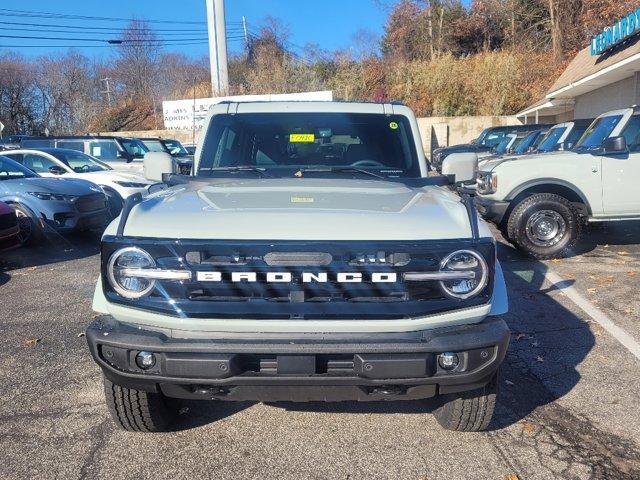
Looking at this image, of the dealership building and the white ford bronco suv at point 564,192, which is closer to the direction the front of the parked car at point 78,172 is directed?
the white ford bronco suv

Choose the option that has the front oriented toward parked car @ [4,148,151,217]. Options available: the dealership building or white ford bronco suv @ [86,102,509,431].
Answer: the dealership building

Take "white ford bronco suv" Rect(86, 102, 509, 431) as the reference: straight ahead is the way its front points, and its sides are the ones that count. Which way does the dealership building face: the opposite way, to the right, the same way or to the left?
to the right

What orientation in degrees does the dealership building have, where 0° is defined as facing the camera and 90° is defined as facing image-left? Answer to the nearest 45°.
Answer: approximately 45°

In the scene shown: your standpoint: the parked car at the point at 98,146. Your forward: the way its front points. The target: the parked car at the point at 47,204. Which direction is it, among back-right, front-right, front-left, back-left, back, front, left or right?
front-right

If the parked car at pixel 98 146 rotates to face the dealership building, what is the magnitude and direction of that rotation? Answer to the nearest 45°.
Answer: approximately 45° to its left

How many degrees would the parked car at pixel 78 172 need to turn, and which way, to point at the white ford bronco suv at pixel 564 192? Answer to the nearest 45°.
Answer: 0° — it already faces it

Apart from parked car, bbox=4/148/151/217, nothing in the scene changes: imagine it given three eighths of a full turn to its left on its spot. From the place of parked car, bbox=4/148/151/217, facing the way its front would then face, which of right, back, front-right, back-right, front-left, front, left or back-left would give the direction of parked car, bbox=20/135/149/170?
front

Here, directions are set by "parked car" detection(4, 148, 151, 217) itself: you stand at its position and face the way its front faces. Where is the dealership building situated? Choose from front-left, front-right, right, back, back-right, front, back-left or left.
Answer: front-left

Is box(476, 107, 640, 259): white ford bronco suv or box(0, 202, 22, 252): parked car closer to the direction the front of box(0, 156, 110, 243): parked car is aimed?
the white ford bronco suv

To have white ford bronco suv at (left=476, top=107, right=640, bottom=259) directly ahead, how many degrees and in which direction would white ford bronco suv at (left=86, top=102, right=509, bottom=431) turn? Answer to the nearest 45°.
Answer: approximately 135° to its left
